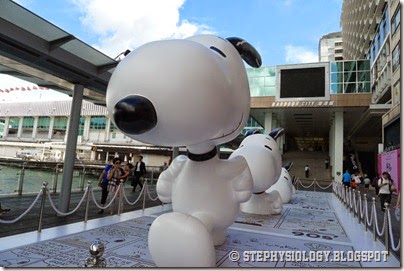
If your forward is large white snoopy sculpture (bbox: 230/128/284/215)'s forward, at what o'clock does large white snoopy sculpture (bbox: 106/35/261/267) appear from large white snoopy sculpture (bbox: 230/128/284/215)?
large white snoopy sculpture (bbox: 106/35/261/267) is roughly at 11 o'clock from large white snoopy sculpture (bbox: 230/128/284/215).

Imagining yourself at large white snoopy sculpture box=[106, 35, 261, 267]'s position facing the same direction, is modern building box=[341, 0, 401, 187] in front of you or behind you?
behind

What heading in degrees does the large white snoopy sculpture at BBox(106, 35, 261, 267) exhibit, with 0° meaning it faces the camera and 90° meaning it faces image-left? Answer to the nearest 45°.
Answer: approximately 45°

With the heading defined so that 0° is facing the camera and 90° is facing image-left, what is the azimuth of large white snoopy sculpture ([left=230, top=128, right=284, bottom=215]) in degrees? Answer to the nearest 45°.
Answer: approximately 45°

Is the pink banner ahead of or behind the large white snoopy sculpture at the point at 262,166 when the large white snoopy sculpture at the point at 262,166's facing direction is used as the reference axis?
behind

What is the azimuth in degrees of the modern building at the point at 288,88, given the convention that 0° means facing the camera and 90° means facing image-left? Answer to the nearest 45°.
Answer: approximately 0°

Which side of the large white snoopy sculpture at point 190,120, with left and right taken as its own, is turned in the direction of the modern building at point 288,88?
back
